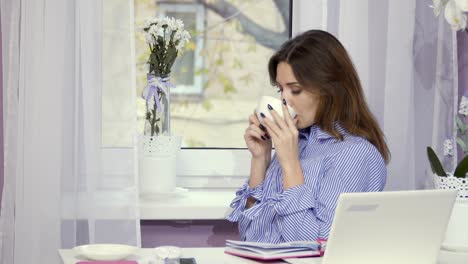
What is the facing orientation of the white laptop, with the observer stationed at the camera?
facing away from the viewer and to the left of the viewer

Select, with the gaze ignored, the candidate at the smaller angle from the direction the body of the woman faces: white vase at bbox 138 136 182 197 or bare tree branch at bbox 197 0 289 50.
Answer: the white vase

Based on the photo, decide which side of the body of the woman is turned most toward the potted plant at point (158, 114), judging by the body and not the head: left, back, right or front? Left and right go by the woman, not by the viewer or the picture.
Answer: right

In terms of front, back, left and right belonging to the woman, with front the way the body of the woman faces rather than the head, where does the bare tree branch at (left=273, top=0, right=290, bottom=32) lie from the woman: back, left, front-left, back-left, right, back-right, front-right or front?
back-right

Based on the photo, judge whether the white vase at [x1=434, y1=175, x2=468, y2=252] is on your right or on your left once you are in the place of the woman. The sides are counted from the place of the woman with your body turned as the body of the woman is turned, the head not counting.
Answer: on your left

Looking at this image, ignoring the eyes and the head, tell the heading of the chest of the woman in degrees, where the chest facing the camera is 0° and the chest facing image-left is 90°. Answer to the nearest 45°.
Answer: approximately 45°
